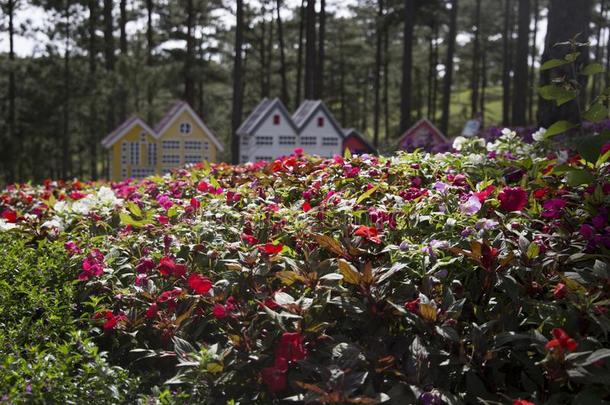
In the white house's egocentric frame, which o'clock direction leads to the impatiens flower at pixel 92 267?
The impatiens flower is roughly at 12 o'clock from the white house.

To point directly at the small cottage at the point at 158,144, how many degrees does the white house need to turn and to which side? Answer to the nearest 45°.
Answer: approximately 90° to its right

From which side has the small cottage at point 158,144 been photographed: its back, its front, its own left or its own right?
front

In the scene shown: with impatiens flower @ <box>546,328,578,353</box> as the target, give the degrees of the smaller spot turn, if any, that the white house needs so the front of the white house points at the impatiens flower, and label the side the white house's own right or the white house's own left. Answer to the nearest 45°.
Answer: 0° — it already faces it

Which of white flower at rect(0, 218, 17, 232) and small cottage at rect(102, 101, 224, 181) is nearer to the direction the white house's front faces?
the white flower

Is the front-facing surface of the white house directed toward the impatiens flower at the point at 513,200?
yes

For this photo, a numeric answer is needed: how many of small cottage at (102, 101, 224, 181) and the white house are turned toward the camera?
2

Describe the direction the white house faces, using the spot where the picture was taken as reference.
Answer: facing the viewer

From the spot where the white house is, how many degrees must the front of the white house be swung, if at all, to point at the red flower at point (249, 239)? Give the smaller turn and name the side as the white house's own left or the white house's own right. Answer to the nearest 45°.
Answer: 0° — it already faces it

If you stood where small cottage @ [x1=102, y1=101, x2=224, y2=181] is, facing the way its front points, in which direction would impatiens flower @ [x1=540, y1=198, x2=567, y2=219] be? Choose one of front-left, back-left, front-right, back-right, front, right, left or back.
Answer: front

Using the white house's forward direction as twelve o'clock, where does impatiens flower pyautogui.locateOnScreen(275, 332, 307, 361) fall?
The impatiens flower is roughly at 12 o'clock from the white house.

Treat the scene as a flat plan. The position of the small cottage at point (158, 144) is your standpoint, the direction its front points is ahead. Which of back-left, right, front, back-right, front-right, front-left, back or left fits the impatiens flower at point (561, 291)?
front

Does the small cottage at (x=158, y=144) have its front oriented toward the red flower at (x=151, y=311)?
yes

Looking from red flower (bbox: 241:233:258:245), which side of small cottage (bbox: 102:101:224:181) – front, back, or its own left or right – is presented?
front

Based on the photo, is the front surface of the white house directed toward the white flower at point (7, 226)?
yes

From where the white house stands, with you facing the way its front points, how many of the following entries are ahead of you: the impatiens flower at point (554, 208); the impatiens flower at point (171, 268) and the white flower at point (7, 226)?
3

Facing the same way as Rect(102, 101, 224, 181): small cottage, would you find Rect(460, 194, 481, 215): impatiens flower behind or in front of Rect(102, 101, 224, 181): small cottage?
in front

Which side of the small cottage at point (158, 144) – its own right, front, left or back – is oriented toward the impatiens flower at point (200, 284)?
front
